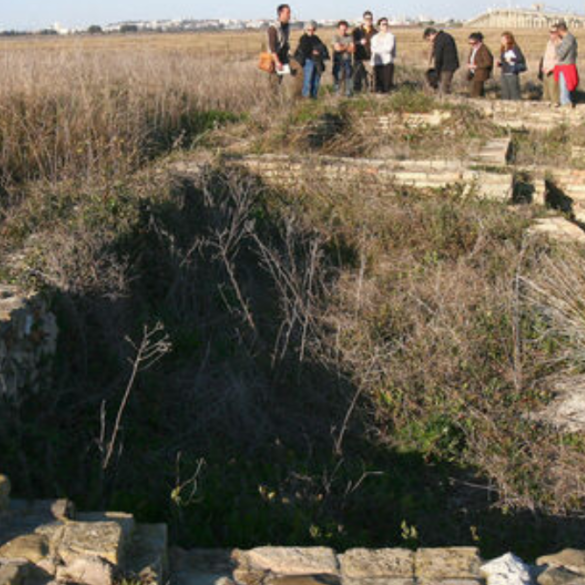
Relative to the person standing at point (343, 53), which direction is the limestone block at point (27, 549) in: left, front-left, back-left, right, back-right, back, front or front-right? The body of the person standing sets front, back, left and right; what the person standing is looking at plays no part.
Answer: front

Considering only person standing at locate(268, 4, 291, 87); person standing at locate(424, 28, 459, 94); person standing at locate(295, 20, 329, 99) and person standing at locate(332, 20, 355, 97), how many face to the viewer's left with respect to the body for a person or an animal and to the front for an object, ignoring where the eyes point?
1

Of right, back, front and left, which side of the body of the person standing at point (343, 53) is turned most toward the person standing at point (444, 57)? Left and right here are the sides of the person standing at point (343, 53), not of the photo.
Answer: left

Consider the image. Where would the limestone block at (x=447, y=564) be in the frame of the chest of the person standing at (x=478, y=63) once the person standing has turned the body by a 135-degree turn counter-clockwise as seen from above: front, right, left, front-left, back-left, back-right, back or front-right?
right

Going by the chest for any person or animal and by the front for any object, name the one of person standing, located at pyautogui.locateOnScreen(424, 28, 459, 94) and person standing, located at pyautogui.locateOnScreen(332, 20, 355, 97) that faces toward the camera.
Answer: person standing, located at pyautogui.locateOnScreen(332, 20, 355, 97)

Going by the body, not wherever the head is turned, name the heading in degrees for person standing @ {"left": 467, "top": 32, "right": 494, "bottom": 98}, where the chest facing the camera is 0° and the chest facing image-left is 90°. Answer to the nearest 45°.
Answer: approximately 45°

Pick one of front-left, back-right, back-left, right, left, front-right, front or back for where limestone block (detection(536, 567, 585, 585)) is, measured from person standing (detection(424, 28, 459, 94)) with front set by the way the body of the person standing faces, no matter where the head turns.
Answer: left

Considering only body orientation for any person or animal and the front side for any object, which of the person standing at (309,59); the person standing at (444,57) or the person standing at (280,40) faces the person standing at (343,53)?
the person standing at (444,57)

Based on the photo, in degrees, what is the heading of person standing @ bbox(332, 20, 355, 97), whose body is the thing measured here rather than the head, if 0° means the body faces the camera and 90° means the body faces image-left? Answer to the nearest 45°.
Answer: approximately 0°

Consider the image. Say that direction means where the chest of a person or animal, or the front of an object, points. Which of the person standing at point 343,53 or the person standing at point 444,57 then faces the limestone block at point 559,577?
the person standing at point 343,53

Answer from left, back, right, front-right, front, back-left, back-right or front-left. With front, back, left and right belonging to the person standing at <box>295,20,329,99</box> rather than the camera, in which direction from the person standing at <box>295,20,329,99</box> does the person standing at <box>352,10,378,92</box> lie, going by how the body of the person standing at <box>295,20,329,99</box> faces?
back-left

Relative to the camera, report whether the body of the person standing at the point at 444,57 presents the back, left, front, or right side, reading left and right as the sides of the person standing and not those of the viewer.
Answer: left

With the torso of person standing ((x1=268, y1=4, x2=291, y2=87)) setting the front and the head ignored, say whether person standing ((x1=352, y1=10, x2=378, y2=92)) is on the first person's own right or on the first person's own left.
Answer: on the first person's own left

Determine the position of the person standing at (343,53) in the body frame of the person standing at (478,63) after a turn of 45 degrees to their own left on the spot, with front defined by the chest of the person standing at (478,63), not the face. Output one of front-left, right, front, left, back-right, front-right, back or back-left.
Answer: right

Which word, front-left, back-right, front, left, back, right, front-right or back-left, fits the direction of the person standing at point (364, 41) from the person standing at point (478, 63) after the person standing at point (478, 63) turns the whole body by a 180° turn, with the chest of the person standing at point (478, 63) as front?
back-left

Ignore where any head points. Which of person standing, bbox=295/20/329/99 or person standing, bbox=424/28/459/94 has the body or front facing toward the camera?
person standing, bbox=295/20/329/99

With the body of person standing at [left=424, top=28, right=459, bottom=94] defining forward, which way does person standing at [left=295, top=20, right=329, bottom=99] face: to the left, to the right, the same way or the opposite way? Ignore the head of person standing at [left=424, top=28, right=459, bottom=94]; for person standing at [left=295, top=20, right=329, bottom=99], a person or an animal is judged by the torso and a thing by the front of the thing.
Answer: to the left

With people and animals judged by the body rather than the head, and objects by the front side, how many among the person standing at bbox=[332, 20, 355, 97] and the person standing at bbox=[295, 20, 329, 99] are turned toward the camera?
2

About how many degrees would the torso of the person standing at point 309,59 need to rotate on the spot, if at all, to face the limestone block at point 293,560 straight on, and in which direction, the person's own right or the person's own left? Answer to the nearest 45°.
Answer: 0° — they already face it

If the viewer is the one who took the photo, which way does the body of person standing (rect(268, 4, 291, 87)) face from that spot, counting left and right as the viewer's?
facing the viewer and to the right of the viewer

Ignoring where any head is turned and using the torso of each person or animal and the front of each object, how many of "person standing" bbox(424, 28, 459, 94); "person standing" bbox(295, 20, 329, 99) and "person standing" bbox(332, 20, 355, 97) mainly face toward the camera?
2

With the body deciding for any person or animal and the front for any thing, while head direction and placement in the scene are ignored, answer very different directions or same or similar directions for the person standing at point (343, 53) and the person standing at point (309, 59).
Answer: same or similar directions

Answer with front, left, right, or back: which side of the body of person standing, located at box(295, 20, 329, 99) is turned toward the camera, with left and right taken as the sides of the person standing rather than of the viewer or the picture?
front
